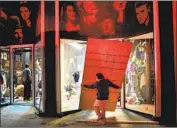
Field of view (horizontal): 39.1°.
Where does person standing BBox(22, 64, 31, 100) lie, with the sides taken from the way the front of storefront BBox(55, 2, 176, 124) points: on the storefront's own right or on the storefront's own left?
on the storefront's own right

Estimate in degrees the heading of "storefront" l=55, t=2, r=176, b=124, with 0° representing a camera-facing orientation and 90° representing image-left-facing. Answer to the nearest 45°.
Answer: approximately 0°

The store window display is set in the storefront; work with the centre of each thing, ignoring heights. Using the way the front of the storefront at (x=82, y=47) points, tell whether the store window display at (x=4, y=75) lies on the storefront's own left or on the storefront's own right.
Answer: on the storefront's own right
